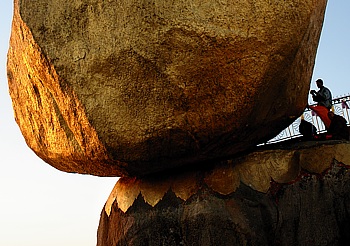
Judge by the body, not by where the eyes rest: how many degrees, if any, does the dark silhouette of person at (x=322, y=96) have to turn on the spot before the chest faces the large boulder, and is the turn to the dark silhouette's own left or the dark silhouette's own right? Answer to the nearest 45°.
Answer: approximately 45° to the dark silhouette's own left

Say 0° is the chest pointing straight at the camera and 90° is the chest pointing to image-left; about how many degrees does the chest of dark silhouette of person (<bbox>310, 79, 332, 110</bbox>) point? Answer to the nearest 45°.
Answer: approximately 90°
